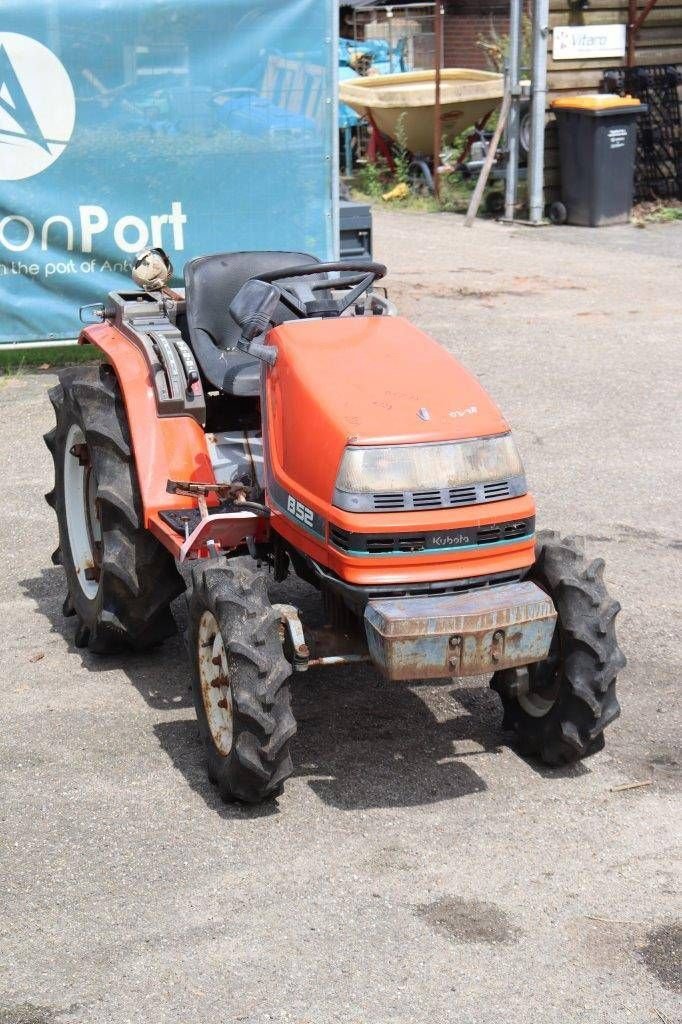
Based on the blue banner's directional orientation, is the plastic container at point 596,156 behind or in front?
behind

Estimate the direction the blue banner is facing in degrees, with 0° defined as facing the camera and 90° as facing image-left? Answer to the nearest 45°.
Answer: approximately 0°

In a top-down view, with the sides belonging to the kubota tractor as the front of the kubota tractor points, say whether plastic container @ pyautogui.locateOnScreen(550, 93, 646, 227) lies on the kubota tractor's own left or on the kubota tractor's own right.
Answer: on the kubota tractor's own left

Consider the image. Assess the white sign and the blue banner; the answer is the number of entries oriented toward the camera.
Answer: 2

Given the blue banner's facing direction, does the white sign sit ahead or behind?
behind

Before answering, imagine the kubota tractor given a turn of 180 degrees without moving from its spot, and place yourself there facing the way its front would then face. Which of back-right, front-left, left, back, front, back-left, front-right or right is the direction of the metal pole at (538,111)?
front-right

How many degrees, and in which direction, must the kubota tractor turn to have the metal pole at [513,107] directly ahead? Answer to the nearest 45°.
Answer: approximately 135° to its left
